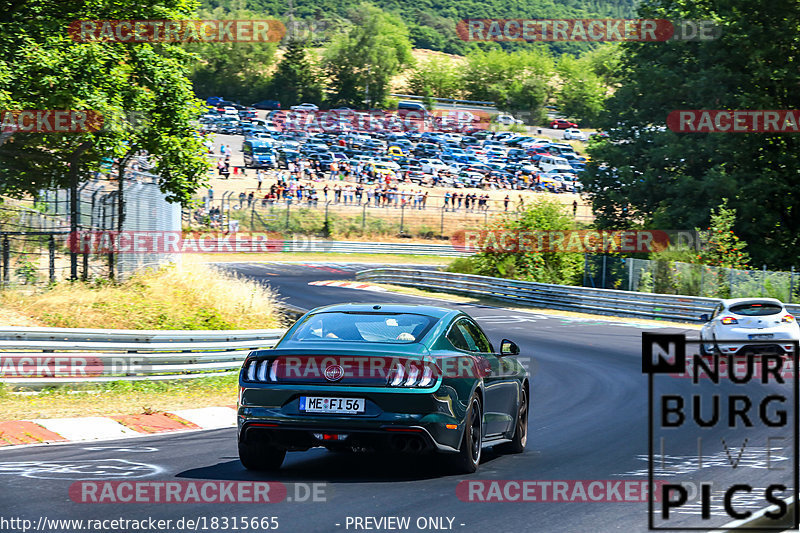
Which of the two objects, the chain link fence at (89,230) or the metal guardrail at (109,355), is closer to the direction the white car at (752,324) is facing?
the chain link fence

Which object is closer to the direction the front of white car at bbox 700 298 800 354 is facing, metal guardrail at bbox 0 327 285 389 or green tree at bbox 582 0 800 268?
the green tree

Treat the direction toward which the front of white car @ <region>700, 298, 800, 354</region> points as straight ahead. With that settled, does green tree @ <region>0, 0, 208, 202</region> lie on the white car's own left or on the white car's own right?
on the white car's own left

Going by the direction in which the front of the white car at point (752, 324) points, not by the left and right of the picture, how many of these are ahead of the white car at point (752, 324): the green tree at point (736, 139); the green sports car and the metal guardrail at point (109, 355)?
1

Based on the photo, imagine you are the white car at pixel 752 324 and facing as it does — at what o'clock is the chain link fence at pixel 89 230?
The chain link fence is roughly at 9 o'clock from the white car.

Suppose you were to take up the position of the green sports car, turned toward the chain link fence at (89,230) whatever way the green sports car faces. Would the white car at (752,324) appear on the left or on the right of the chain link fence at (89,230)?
right

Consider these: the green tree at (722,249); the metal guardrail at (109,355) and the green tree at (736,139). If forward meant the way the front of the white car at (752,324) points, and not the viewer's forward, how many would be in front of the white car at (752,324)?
2

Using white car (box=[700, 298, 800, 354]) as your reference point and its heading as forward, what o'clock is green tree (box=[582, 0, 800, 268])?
The green tree is roughly at 12 o'clock from the white car.

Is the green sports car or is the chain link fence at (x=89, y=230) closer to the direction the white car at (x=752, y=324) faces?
the chain link fence

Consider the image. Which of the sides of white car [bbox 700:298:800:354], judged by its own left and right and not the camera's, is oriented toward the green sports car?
back

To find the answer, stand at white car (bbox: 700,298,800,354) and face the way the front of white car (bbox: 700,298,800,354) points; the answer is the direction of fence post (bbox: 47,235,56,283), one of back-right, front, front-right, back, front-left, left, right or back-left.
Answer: left

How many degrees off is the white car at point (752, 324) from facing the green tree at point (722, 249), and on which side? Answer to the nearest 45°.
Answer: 0° — it already faces it

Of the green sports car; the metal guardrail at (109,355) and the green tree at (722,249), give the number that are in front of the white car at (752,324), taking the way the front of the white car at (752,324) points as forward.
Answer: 1

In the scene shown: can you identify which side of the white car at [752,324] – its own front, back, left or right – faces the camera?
back
